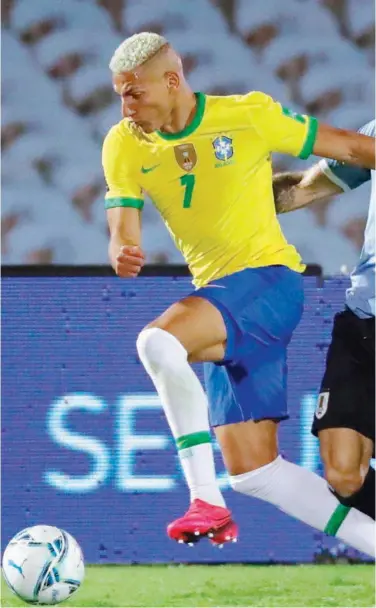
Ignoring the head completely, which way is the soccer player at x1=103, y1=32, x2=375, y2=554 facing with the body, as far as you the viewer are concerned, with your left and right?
facing the viewer and to the left of the viewer

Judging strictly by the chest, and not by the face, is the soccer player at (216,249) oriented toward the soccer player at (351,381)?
no
